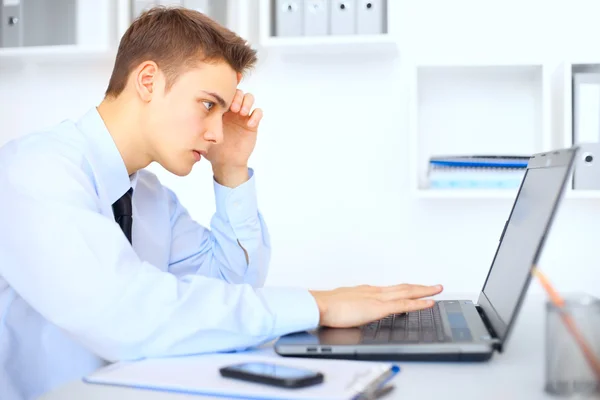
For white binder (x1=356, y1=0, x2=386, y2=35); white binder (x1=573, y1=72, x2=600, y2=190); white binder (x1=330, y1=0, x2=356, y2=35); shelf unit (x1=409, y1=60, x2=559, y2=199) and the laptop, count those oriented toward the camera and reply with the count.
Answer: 4

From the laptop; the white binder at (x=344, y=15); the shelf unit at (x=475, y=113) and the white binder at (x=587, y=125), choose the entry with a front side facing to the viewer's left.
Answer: the laptop

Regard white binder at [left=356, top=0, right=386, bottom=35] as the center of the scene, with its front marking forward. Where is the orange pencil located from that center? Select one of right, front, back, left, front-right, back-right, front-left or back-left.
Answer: front

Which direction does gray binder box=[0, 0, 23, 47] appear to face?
toward the camera

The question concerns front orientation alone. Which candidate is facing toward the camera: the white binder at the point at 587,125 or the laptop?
the white binder

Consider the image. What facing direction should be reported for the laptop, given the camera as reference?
facing to the left of the viewer

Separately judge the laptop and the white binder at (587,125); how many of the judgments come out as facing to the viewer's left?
1

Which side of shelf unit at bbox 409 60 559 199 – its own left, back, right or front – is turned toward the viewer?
front

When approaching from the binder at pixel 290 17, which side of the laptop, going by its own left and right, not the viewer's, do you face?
right

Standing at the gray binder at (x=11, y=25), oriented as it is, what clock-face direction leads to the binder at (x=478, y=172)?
The binder is roughly at 10 o'clock from the gray binder.

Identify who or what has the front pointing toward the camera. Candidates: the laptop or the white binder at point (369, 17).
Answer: the white binder

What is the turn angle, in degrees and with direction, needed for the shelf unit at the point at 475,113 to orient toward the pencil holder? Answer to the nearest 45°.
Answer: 0° — it already faces it

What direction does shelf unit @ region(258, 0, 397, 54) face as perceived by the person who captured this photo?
facing the viewer

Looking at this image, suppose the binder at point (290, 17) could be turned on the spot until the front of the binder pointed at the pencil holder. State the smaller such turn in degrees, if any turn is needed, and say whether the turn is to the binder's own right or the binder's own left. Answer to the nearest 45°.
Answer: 0° — it already faces it
